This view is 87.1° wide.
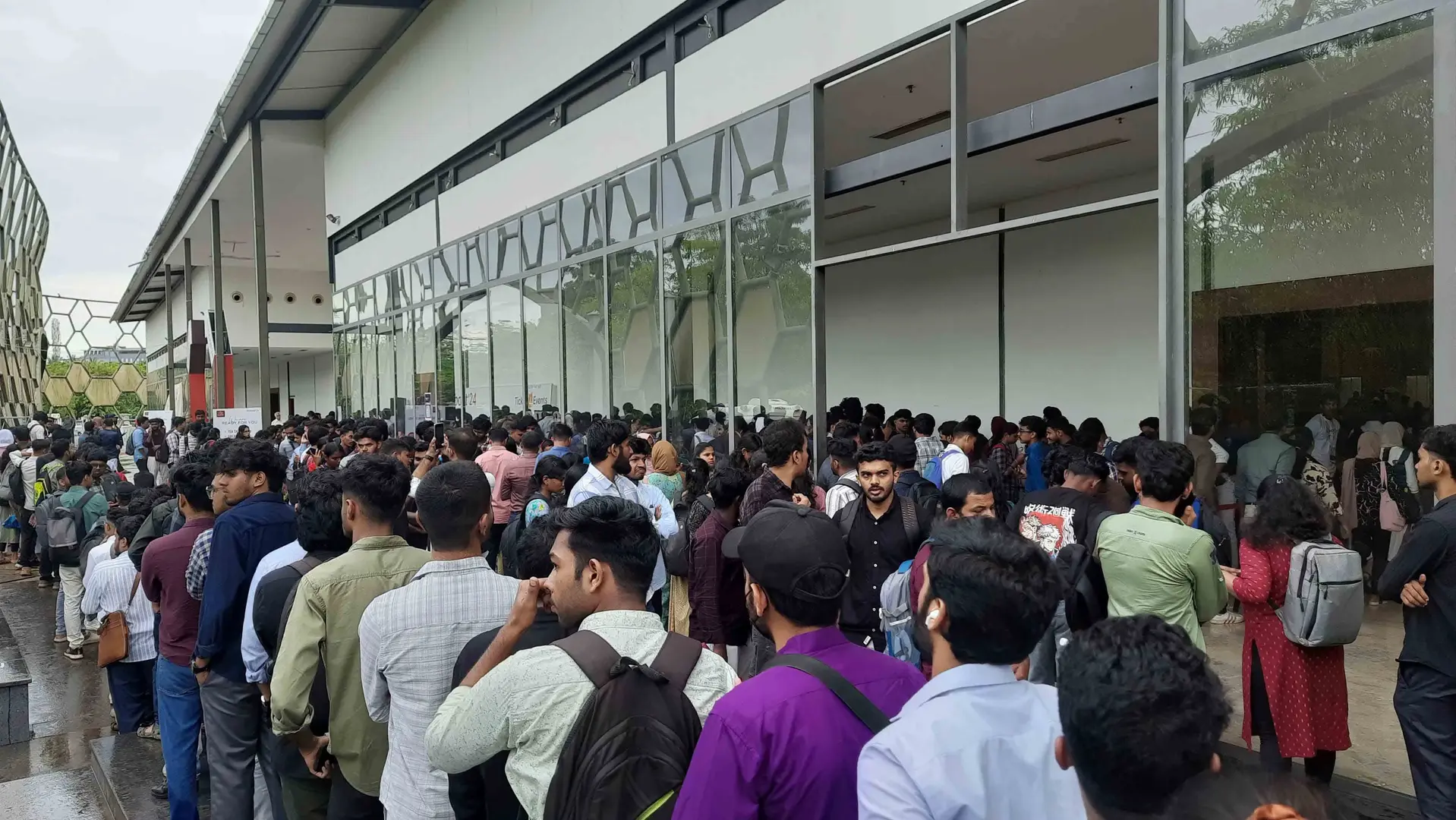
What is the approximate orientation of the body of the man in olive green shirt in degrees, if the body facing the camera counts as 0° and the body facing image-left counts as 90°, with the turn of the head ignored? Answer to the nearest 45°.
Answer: approximately 180°

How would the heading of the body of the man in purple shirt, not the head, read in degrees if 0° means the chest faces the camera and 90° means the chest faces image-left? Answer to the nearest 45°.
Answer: approximately 135°

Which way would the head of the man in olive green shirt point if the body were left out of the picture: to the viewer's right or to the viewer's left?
to the viewer's left

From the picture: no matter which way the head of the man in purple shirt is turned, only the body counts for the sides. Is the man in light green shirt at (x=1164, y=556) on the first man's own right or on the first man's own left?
on the first man's own right

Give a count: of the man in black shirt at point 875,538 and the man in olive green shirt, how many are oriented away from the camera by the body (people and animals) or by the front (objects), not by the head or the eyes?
1

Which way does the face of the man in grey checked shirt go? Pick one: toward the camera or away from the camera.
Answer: away from the camera

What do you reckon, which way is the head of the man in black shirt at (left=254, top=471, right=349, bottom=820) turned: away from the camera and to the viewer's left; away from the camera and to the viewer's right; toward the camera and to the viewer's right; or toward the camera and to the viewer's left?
away from the camera and to the viewer's left

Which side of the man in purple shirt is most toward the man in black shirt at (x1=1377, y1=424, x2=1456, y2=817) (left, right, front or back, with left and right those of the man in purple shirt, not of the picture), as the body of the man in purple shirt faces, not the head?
right

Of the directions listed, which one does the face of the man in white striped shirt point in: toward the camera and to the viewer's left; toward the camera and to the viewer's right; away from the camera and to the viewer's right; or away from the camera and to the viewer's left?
away from the camera and to the viewer's left

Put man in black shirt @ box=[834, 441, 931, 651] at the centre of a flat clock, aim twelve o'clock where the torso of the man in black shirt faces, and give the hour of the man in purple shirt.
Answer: The man in purple shirt is roughly at 12 o'clock from the man in black shirt.
